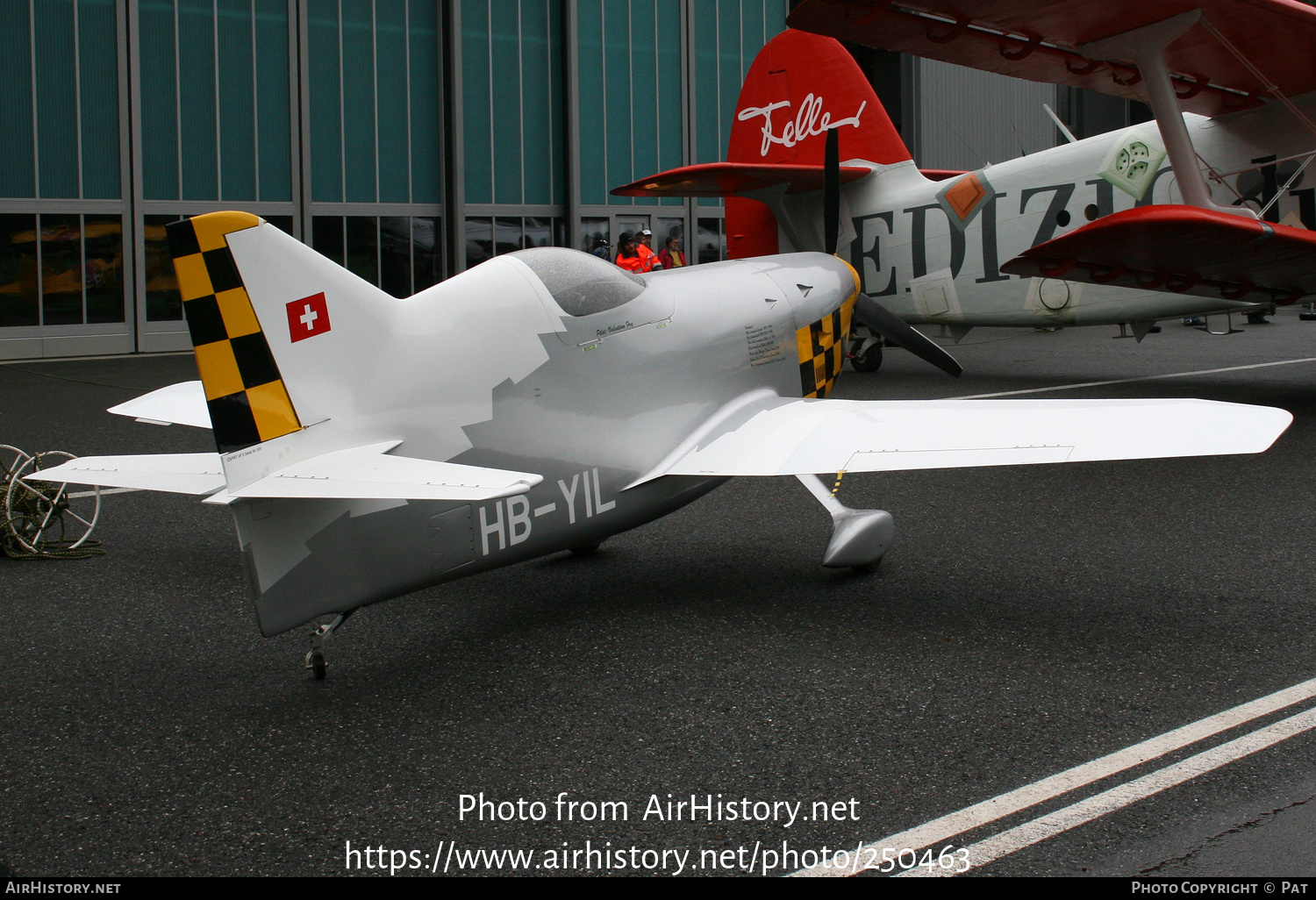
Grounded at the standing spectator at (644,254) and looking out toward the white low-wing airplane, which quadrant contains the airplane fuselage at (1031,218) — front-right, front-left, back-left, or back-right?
front-left

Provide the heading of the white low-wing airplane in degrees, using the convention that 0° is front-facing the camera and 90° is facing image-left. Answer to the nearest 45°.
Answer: approximately 225°

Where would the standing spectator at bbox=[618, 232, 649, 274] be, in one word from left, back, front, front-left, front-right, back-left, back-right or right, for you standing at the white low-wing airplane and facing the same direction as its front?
front-left

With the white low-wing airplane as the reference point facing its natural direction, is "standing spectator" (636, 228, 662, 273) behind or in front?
in front
